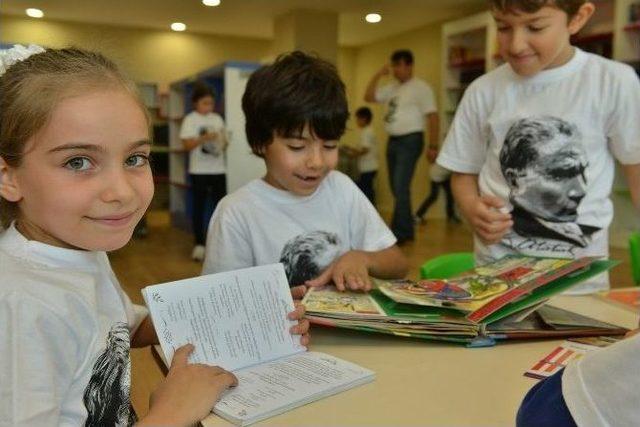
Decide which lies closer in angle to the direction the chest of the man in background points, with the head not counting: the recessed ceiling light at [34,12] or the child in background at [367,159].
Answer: the recessed ceiling light

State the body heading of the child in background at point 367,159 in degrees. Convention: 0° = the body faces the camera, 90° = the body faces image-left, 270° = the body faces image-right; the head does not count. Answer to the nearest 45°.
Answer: approximately 90°

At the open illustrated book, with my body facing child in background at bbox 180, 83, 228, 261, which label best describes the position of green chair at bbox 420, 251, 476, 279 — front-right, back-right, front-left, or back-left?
front-right

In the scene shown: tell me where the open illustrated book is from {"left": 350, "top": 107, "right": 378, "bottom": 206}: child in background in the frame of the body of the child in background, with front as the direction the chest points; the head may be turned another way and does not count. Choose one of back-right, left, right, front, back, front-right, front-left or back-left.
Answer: left

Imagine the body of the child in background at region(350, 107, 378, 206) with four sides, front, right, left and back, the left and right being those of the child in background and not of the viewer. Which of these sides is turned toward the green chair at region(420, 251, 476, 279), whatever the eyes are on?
left

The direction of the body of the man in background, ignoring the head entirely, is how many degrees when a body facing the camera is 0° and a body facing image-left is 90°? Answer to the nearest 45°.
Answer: approximately 45°

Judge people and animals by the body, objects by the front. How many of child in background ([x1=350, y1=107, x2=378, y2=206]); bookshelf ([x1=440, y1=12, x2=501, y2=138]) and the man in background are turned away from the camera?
0

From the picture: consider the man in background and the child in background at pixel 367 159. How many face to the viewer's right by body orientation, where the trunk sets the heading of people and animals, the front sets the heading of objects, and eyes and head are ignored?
0

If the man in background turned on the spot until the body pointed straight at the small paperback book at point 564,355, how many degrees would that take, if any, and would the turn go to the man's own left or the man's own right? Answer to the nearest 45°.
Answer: approximately 45° to the man's own left

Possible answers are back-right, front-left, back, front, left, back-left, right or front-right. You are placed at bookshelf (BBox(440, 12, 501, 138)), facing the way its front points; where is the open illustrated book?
front-left

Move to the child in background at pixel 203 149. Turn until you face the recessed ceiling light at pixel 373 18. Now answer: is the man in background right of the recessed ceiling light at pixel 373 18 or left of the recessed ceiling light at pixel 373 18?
right
